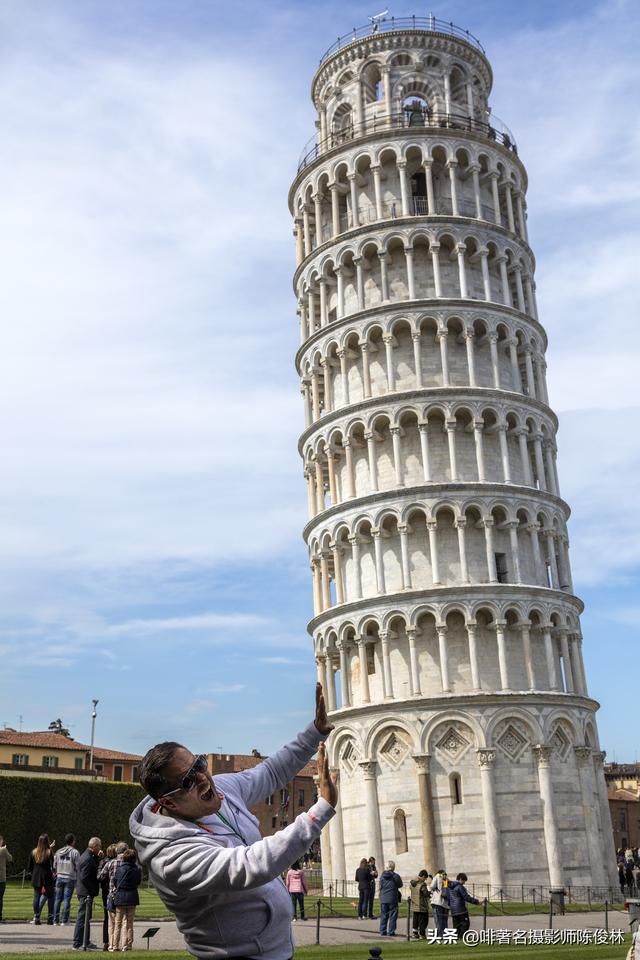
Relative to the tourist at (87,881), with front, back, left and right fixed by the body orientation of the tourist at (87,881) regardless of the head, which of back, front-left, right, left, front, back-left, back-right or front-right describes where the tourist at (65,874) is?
front-left

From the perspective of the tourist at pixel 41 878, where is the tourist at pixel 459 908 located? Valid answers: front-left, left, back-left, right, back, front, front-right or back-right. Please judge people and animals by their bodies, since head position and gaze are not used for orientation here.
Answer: right

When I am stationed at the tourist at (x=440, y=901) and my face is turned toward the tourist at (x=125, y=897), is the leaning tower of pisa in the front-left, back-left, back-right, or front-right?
back-right
